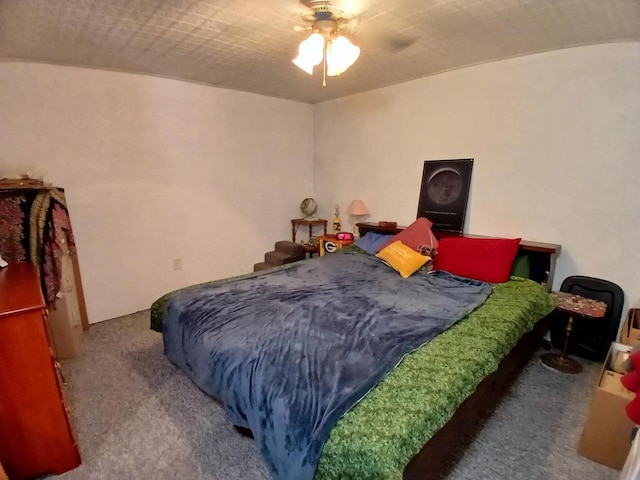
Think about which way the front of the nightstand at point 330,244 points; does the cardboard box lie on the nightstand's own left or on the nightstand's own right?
on the nightstand's own left

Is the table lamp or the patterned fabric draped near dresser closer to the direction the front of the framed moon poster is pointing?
the patterned fabric draped near dresser

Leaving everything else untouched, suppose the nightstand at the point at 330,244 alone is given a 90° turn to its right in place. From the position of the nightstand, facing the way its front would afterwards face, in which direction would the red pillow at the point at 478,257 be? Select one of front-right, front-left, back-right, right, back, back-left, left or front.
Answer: back

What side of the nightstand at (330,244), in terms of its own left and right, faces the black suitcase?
left

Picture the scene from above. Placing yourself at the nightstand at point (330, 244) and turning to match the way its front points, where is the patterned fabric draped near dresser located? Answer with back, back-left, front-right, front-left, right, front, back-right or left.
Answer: front

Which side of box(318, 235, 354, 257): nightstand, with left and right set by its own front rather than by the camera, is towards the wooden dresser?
front

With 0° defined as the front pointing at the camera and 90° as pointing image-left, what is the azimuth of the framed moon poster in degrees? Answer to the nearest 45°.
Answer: approximately 45°

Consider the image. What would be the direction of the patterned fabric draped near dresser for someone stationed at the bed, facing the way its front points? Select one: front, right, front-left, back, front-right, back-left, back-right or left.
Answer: front-right

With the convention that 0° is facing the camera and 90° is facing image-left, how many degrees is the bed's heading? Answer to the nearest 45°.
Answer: approximately 45°
